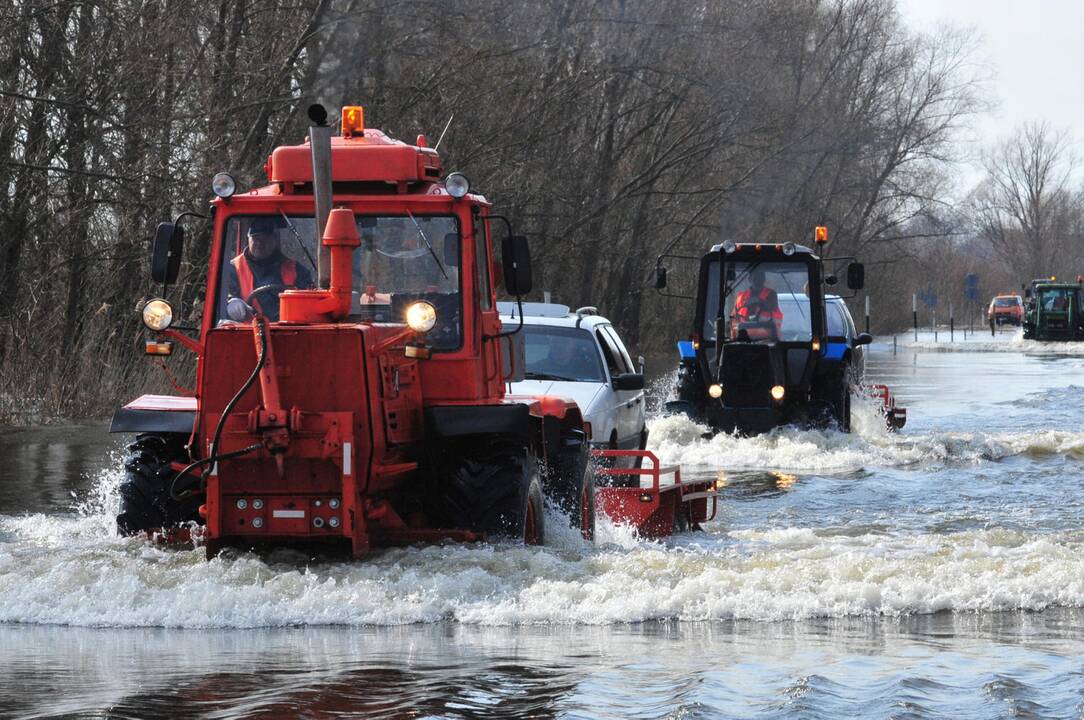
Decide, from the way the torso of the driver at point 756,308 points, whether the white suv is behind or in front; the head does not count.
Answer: in front

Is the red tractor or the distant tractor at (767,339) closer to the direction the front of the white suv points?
the red tractor

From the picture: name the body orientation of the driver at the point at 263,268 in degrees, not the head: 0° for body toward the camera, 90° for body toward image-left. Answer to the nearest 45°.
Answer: approximately 0°

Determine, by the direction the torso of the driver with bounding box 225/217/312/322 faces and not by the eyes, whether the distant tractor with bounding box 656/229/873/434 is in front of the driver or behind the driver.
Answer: behind

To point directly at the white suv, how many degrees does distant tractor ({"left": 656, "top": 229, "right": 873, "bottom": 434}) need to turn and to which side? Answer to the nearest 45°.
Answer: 0° — it already faces it

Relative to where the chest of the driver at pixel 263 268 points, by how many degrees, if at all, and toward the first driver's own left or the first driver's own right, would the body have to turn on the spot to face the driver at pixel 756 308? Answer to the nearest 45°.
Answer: approximately 135° to the first driver's own left

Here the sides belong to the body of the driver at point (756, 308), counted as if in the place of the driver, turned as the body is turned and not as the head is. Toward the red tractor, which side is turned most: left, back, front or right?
front

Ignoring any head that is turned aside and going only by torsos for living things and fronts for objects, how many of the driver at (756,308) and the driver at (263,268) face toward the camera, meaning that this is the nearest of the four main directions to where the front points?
2

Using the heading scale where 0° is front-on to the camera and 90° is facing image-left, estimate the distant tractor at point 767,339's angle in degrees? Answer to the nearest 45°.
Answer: approximately 0°

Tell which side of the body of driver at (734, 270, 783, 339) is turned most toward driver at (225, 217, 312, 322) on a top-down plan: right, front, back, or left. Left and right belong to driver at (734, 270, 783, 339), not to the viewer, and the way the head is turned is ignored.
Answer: front
